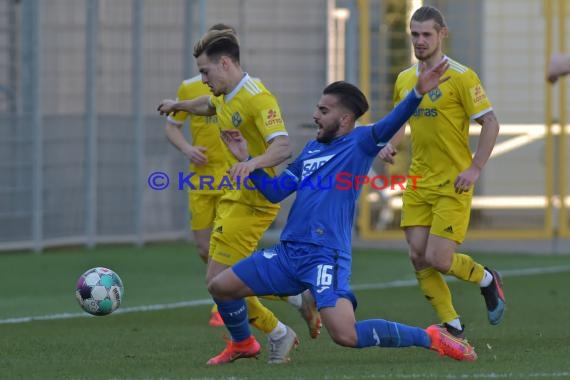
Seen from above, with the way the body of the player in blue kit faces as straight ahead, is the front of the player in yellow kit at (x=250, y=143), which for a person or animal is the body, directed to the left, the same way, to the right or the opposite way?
the same way

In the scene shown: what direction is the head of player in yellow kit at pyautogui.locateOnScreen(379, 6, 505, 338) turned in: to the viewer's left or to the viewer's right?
to the viewer's left

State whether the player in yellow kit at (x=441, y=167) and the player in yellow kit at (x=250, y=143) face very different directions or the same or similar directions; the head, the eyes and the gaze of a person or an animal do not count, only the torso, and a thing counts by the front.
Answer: same or similar directions

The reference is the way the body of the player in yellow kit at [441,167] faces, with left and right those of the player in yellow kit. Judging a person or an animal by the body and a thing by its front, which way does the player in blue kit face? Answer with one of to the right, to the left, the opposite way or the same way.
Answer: the same way

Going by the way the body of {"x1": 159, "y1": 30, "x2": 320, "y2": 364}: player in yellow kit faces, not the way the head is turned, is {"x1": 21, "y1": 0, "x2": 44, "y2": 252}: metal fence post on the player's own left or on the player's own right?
on the player's own right

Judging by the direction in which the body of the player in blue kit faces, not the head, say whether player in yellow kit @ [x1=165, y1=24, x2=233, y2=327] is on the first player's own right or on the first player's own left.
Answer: on the first player's own right

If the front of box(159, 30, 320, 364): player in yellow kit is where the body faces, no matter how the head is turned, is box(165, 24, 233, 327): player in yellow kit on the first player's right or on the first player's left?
on the first player's right

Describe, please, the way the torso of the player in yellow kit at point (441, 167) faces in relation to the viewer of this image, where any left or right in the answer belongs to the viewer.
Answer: facing the viewer and to the left of the viewer

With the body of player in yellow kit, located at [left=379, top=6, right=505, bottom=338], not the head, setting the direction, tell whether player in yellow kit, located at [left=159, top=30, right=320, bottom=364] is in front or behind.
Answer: in front

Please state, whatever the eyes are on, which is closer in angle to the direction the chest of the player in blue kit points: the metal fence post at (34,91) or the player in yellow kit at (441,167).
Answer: the metal fence post
